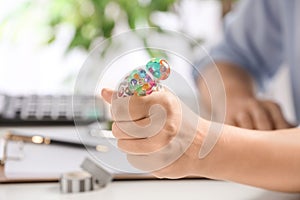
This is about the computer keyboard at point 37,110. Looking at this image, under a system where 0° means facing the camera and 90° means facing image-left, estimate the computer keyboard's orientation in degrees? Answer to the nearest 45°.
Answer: approximately 0°

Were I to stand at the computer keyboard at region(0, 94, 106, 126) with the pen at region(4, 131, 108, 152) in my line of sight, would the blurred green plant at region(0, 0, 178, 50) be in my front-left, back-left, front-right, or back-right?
back-left
